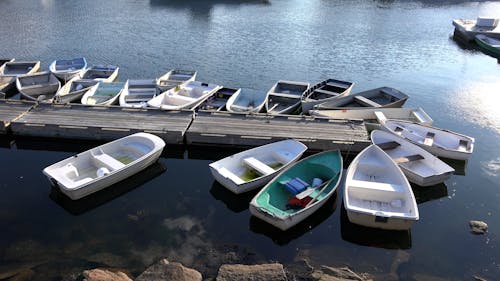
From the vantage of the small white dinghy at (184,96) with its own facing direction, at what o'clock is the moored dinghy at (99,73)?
The moored dinghy is roughly at 3 o'clock from the small white dinghy.

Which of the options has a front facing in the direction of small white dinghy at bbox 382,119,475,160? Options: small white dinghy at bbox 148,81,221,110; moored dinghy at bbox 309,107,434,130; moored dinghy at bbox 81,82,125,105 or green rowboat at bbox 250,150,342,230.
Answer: the green rowboat

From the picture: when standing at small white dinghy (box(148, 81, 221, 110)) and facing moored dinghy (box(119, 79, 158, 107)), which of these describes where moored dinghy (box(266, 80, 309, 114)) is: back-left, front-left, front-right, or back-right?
back-right

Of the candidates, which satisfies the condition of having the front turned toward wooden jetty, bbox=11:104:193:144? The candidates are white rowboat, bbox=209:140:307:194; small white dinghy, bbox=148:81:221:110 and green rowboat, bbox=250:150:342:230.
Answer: the small white dinghy

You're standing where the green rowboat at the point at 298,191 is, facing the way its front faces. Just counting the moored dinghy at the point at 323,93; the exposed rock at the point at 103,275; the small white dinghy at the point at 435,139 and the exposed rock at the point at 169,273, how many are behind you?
2

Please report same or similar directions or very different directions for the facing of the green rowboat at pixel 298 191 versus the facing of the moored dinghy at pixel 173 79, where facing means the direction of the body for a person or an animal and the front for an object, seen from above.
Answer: very different directions

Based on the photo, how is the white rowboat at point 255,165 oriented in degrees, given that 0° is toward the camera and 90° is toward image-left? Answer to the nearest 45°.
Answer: approximately 225°

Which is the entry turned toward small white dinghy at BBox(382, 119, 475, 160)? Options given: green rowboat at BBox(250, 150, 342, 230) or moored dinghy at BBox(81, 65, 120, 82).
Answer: the green rowboat

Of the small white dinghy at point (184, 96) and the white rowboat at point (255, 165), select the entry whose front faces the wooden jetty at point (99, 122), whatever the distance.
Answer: the small white dinghy

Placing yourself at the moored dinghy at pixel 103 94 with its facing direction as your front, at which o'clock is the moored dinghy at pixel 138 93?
the moored dinghy at pixel 138 93 is roughly at 8 o'clock from the moored dinghy at pixel 103 94.
